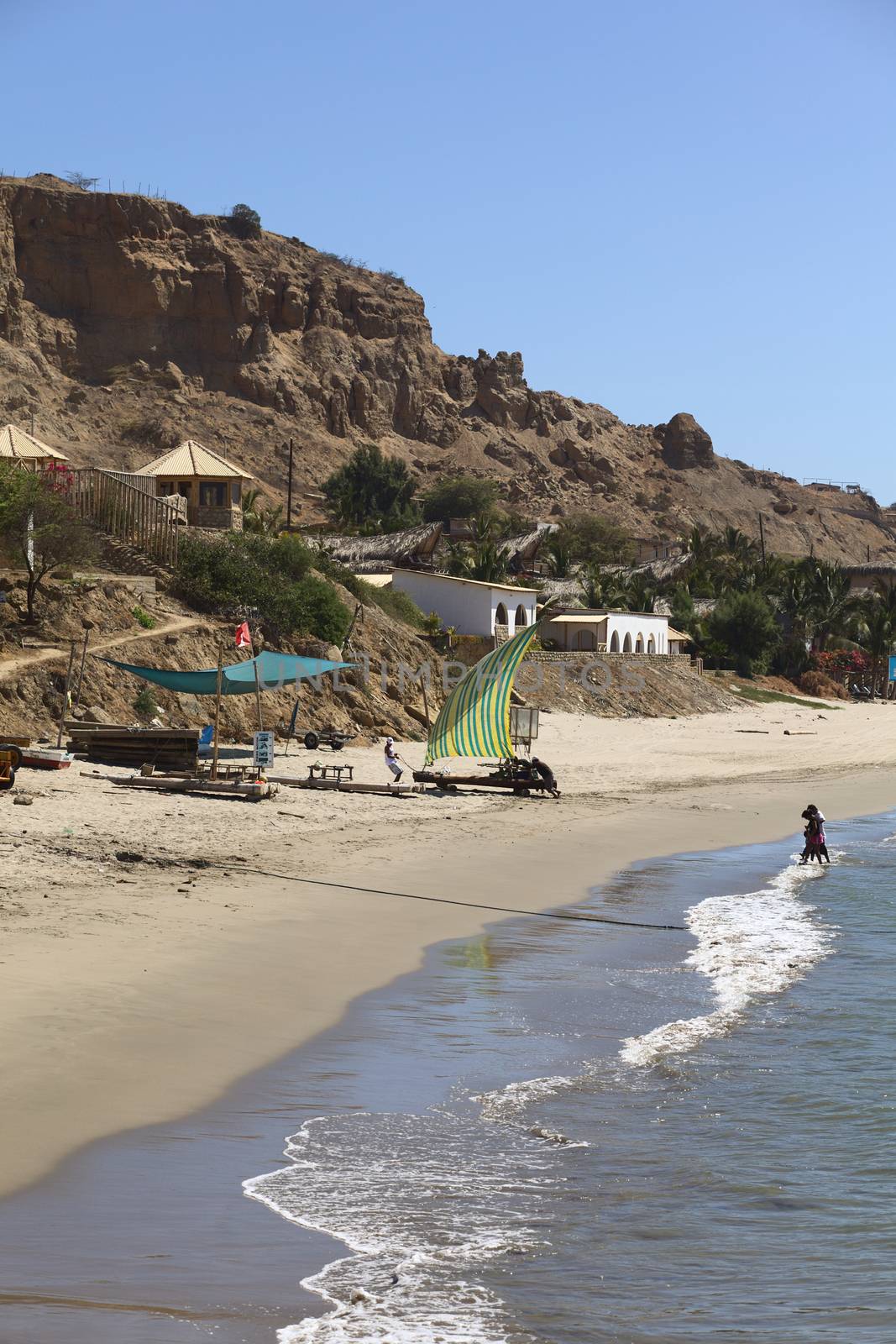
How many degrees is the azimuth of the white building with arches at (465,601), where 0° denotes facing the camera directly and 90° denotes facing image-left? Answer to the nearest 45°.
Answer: approximately 315°

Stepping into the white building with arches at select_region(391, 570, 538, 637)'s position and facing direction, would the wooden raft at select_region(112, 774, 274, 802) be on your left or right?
on your right

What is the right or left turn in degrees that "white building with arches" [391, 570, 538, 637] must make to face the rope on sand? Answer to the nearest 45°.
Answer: approximately 45° to its right

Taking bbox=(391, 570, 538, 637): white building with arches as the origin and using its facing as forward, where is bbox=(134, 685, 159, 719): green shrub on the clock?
The green shrub is roughly at 2 o'clock from the white building with arches.

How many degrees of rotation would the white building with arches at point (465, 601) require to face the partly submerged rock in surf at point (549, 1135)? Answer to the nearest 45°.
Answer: approximately 45° to its right

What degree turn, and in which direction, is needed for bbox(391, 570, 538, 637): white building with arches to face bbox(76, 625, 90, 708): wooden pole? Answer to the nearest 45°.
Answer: approximately 45° to its right

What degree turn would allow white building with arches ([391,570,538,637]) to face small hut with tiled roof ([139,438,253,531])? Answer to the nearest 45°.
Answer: approximately 90° to its right

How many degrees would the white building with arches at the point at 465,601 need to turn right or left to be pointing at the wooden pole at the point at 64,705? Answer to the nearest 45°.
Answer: approximately 45° to its right

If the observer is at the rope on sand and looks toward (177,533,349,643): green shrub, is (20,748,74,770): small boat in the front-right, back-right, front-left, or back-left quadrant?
front-left

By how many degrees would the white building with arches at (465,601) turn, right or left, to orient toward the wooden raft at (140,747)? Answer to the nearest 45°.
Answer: approximately 45° to its right
